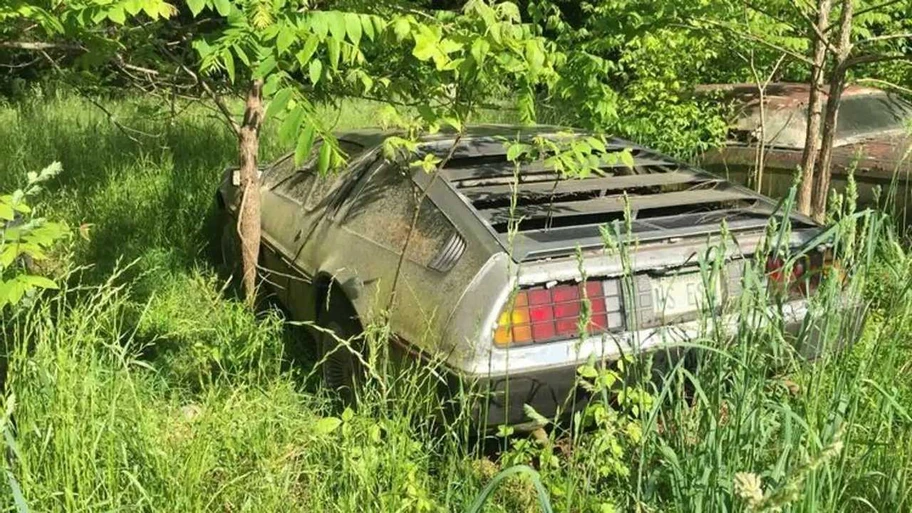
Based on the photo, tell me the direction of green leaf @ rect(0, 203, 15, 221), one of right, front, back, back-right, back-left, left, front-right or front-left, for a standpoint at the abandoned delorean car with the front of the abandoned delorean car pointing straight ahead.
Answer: left

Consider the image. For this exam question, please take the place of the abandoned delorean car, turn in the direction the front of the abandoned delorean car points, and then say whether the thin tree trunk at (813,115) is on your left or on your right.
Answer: on your right

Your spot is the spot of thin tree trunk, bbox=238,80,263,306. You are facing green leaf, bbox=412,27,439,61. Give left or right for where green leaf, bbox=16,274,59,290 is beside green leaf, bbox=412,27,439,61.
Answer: right

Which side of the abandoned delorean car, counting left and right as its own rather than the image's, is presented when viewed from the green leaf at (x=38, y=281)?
left

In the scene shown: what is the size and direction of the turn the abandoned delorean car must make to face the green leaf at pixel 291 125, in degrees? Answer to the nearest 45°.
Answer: approximately 90° to its left

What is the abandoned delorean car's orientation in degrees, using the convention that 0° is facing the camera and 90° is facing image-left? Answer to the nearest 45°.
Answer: approximately 135°

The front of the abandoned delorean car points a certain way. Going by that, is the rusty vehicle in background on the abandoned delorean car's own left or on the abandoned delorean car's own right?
on the abandoned delorean car's own right

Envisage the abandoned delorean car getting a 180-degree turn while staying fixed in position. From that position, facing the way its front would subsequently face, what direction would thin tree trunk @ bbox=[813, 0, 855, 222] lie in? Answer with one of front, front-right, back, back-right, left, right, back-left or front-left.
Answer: left
